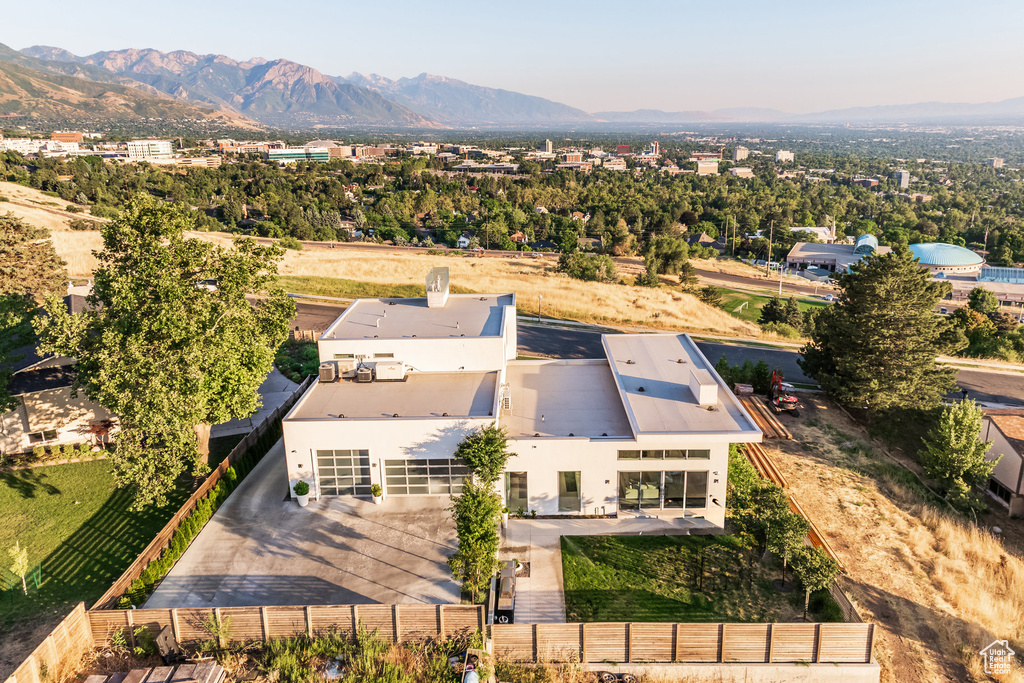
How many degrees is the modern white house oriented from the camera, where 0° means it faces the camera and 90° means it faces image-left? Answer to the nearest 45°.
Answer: approximately 0°

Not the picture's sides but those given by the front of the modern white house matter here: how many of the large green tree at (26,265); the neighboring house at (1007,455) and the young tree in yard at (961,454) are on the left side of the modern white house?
2

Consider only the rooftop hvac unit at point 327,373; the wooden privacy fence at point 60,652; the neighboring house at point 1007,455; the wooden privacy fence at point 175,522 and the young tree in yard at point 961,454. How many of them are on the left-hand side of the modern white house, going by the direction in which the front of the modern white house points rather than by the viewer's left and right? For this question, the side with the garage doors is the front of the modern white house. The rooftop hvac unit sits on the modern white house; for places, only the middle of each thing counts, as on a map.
2

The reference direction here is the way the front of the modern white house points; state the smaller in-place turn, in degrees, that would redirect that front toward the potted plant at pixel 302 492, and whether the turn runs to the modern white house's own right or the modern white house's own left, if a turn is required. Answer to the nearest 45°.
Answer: approximately 90° to the modern white house's own right

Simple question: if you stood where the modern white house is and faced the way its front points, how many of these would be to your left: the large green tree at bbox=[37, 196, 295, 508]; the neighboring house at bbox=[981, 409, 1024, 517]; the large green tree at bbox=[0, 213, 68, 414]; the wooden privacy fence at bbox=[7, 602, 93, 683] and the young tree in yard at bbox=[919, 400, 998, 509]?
2

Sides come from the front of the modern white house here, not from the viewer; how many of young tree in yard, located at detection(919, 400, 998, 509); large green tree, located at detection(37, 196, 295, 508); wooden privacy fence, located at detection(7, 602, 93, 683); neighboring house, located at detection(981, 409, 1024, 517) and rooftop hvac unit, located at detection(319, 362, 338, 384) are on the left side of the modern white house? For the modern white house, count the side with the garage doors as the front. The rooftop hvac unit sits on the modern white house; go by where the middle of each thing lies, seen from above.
2

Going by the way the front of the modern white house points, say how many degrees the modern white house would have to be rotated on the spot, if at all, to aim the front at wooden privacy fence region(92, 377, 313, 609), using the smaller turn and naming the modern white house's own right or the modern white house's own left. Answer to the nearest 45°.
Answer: approximately 90° to the modern white house's own right

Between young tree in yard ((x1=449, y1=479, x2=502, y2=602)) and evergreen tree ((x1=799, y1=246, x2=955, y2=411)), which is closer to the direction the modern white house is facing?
the young tree in yard

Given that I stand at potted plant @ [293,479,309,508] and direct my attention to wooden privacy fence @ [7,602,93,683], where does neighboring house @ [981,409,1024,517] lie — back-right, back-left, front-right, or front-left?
back-left

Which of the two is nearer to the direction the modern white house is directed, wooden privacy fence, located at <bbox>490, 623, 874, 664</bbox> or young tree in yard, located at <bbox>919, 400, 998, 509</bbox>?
the wooden privacy fence

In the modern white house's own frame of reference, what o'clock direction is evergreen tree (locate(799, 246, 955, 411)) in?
The evergreen tree is roughly at 8 o'clock from the modern white house.

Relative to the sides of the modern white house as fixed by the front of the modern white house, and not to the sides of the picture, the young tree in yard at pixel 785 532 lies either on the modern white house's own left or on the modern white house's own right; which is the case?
on the modern white house's own left

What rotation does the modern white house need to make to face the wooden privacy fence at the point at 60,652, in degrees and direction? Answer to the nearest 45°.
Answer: approximately 45° to its right
